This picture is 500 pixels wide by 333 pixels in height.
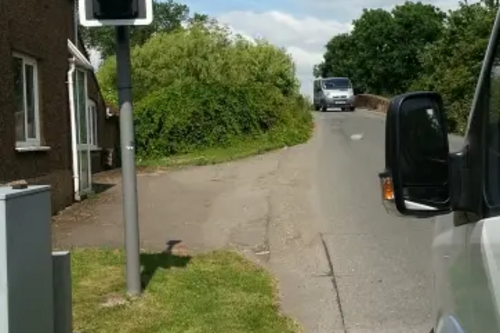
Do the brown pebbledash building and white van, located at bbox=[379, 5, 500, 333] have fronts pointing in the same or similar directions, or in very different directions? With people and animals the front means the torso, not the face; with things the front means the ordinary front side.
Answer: very different directions

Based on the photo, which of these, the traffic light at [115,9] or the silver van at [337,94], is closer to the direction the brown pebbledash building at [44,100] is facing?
the traffic light

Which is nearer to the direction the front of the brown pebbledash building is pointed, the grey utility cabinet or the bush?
the grey utility cabinet

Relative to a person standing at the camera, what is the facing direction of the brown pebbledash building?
facing the viewer and to the right of the viewer

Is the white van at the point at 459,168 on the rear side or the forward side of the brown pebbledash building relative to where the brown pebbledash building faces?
on the forward side

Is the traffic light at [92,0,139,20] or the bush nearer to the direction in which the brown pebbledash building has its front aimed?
the traffic light

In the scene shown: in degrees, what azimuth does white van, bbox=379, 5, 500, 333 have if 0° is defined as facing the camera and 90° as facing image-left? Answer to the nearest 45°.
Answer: approximately 135°

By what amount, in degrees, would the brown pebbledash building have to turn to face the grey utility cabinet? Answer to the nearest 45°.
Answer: approximately 45° to its right

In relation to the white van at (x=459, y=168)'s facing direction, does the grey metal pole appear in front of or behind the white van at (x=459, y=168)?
in front

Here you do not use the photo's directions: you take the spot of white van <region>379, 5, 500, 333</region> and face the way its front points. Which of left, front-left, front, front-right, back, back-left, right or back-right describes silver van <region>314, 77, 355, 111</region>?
front-right
